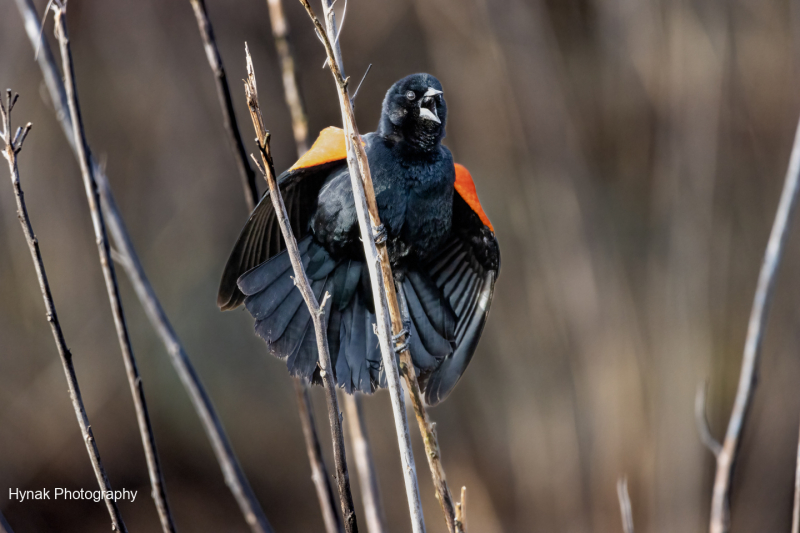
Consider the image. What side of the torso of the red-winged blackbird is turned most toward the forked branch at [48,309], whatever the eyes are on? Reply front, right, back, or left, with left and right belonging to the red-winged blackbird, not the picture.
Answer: right

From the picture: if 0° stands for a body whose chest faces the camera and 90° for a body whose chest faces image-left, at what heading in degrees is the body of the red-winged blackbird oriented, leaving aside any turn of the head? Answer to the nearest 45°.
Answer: approximately 315°

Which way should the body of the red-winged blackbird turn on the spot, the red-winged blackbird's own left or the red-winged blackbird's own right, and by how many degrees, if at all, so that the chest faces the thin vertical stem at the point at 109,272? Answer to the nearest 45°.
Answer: approximately 90° to the red-winged blackbird's own right
